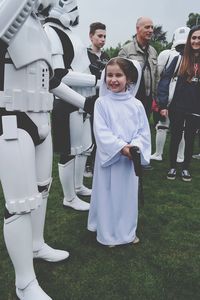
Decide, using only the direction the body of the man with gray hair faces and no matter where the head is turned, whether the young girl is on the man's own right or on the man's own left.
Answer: on the man's own right

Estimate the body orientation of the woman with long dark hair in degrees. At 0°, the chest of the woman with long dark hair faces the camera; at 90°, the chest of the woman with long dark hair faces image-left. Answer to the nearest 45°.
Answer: approximately 0°

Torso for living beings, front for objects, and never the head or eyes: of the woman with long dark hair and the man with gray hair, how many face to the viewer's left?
0

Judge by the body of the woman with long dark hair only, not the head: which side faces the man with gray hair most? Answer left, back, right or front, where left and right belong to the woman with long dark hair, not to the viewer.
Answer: right

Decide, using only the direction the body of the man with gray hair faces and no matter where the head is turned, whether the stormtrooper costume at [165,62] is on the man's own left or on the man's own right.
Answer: on the man's own left

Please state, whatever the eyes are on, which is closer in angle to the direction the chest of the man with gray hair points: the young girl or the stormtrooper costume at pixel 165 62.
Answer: the young girl

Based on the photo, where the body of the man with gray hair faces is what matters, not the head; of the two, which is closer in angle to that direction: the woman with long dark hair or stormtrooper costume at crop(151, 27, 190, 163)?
the woman with long dark hair

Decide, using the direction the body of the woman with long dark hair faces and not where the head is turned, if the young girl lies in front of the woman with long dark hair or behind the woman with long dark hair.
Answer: in front

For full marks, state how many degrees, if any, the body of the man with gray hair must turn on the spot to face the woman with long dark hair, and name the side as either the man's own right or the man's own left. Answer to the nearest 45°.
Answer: approximately 45° to the man's own left
